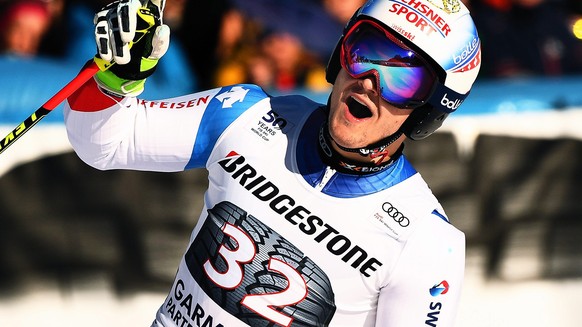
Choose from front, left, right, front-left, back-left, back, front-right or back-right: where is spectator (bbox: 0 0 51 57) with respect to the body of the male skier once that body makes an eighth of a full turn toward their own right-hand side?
right

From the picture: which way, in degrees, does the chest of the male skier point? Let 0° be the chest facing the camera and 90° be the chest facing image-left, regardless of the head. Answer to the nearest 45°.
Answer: approximately 0°

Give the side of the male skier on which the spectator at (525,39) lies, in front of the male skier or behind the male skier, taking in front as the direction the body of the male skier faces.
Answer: behind
